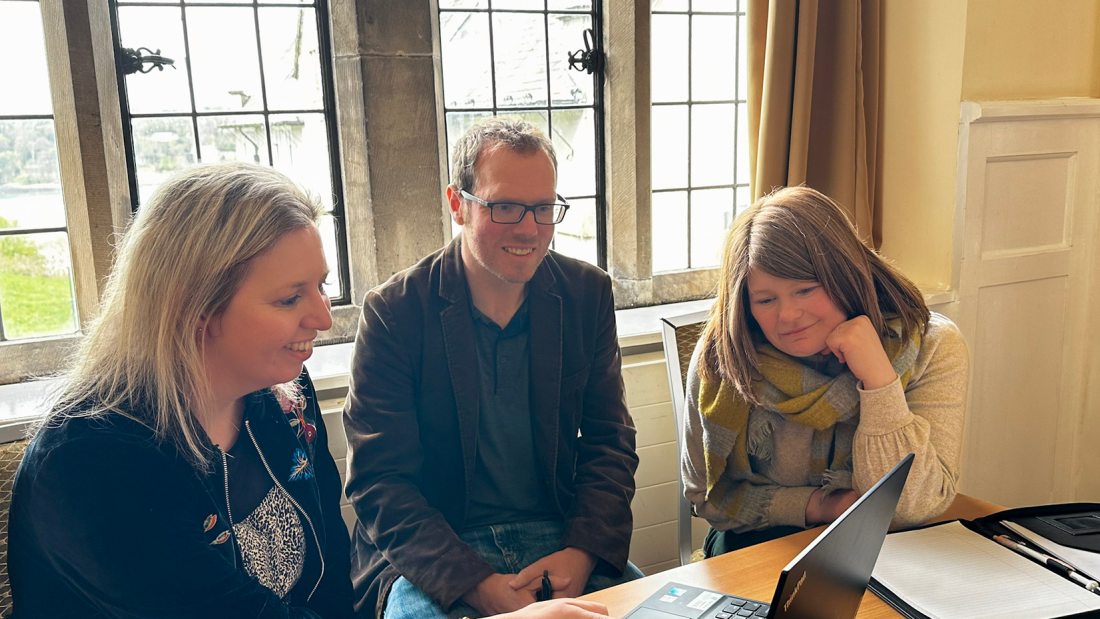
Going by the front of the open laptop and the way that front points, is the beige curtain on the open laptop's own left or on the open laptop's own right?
on the open laptop's own right

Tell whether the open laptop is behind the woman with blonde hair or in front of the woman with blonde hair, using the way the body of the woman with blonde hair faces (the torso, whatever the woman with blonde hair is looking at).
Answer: in front

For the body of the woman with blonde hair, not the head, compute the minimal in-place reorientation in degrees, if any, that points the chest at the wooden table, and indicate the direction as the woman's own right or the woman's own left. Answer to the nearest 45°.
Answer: approximately 45° to the woman's own left

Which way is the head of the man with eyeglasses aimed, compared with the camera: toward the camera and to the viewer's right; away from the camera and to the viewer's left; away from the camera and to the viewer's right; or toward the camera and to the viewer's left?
toward the camera and to the viewer's right

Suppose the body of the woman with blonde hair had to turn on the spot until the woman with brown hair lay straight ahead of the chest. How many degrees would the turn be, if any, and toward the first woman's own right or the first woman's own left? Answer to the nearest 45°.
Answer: approximately 45° to the first woman's own left

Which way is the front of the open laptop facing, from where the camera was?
facing away from the viewer and to the left of the viewer

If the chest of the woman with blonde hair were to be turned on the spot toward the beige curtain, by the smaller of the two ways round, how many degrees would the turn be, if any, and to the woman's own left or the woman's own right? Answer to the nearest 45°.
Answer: approximately 90° to the woman's own left

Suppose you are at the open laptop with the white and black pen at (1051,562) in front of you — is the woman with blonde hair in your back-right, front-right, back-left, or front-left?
back-left

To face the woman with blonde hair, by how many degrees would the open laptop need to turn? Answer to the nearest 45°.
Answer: approximately 45° to its left

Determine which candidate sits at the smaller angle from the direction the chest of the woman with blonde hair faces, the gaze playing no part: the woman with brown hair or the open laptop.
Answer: the open laptop

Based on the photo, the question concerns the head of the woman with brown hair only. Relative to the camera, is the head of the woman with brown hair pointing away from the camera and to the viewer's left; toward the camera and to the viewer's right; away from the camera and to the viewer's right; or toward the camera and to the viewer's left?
toward the camera and to the viewer's left

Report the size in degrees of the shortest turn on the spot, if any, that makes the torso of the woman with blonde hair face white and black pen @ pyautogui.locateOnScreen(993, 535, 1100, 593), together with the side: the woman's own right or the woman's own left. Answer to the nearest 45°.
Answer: approximately 45° to the woman's own left

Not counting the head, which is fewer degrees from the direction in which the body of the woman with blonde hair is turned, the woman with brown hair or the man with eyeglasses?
the woman with brown hair

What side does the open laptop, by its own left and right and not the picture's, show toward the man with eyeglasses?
front
